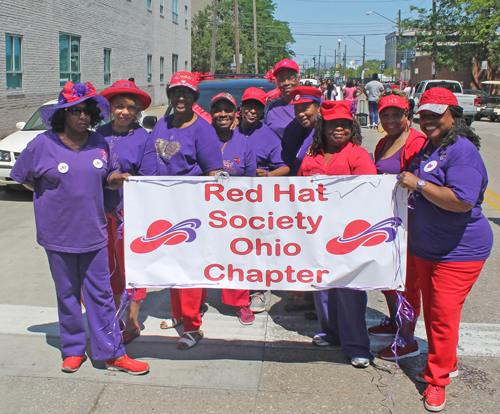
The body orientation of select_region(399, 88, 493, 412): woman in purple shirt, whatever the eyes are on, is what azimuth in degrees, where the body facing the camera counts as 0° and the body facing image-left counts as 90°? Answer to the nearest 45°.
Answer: approximately 45°

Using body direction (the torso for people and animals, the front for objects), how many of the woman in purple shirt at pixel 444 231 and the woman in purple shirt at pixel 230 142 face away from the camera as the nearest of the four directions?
0

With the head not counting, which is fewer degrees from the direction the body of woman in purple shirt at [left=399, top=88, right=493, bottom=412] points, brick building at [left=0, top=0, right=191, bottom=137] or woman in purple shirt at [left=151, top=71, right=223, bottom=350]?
the woman in purple shirt

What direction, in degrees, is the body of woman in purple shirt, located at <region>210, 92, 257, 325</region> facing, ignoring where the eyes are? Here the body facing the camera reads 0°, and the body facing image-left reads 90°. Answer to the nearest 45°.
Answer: approximately 0°

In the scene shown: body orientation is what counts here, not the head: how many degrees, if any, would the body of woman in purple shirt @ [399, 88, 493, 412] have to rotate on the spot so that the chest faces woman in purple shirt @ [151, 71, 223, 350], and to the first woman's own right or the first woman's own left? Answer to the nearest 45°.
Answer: approximately 45° to the first woman's own right

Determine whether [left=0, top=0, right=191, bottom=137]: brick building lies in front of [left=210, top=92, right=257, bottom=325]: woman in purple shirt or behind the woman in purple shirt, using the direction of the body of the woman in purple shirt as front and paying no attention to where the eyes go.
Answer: behind

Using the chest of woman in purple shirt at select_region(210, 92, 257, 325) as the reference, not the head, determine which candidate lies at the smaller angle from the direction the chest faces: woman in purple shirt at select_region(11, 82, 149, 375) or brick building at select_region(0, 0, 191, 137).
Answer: the woman in purple shirt
